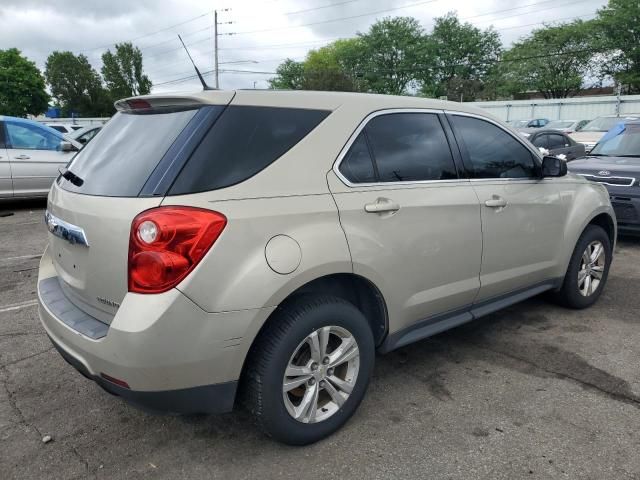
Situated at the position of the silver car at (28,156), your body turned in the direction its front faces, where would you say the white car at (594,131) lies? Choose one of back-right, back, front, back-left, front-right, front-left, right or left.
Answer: front

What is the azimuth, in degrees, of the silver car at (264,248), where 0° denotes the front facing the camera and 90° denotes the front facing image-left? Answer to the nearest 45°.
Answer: approximately 225°

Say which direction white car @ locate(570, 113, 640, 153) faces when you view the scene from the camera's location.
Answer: facing the viewer and to the left of the viewer

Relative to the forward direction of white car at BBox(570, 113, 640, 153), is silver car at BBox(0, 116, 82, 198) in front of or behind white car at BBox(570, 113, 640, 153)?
in front

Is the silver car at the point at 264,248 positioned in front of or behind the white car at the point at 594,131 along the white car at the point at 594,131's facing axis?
in front

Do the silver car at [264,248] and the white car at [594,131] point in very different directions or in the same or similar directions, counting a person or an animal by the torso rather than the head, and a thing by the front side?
very different directions

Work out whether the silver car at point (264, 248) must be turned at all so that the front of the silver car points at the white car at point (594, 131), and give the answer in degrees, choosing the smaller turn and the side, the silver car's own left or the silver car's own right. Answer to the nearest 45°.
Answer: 0° — it already faces it

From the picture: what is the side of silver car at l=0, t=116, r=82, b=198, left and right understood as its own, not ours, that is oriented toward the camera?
right
